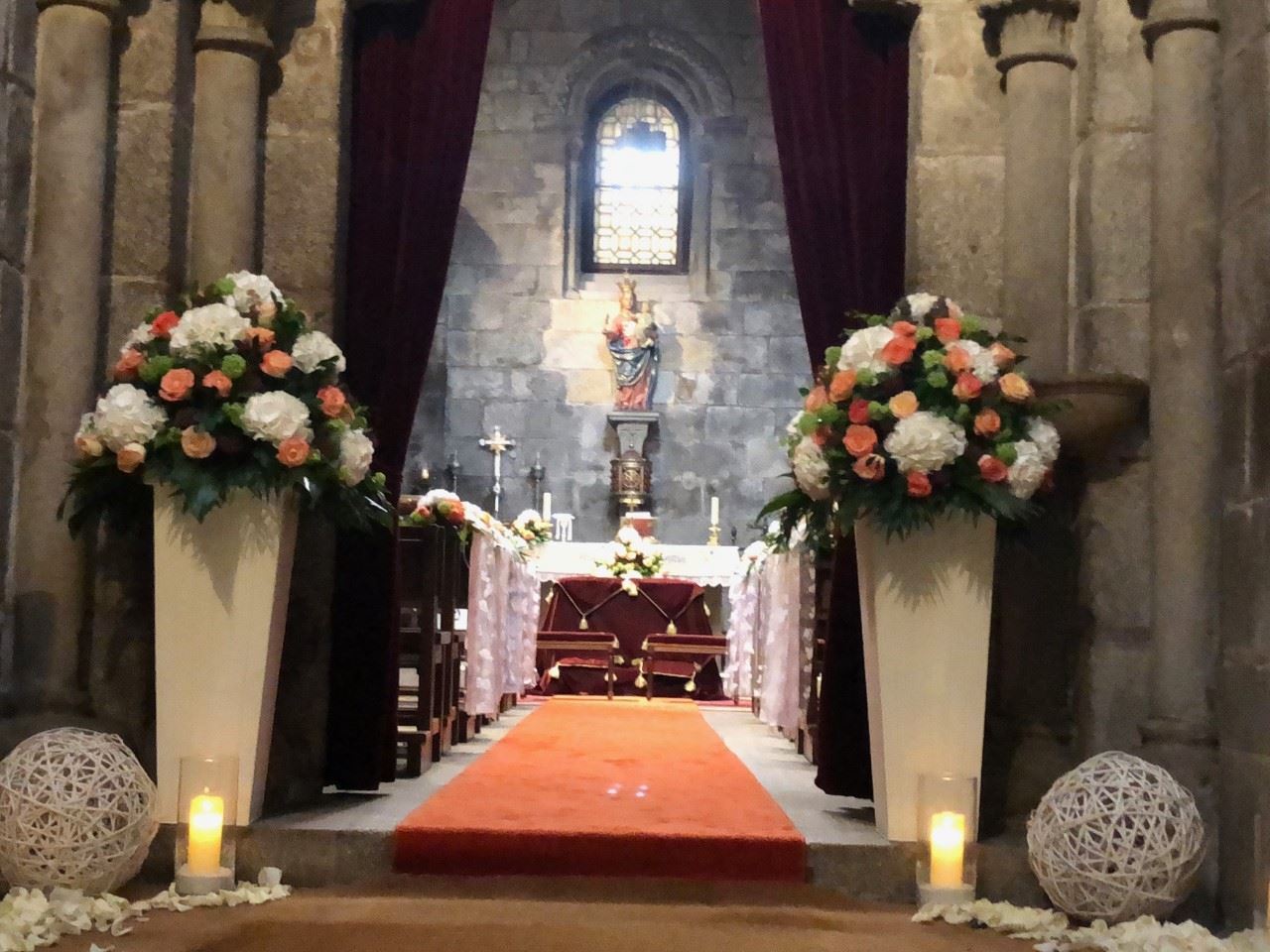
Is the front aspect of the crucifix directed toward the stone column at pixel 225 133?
yes

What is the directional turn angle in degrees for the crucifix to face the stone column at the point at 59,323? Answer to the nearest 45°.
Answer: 0° — it already faces it

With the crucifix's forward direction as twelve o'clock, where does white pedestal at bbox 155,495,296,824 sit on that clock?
The white pedestal is roughly at 12 o'clock from the crucifix.

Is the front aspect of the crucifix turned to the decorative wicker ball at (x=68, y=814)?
yes

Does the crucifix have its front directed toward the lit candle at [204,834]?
yes

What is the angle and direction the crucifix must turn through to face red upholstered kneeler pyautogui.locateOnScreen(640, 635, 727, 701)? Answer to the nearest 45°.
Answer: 0° — it already faces it

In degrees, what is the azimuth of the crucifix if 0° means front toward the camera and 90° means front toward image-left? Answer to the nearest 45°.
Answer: approximately 0°
